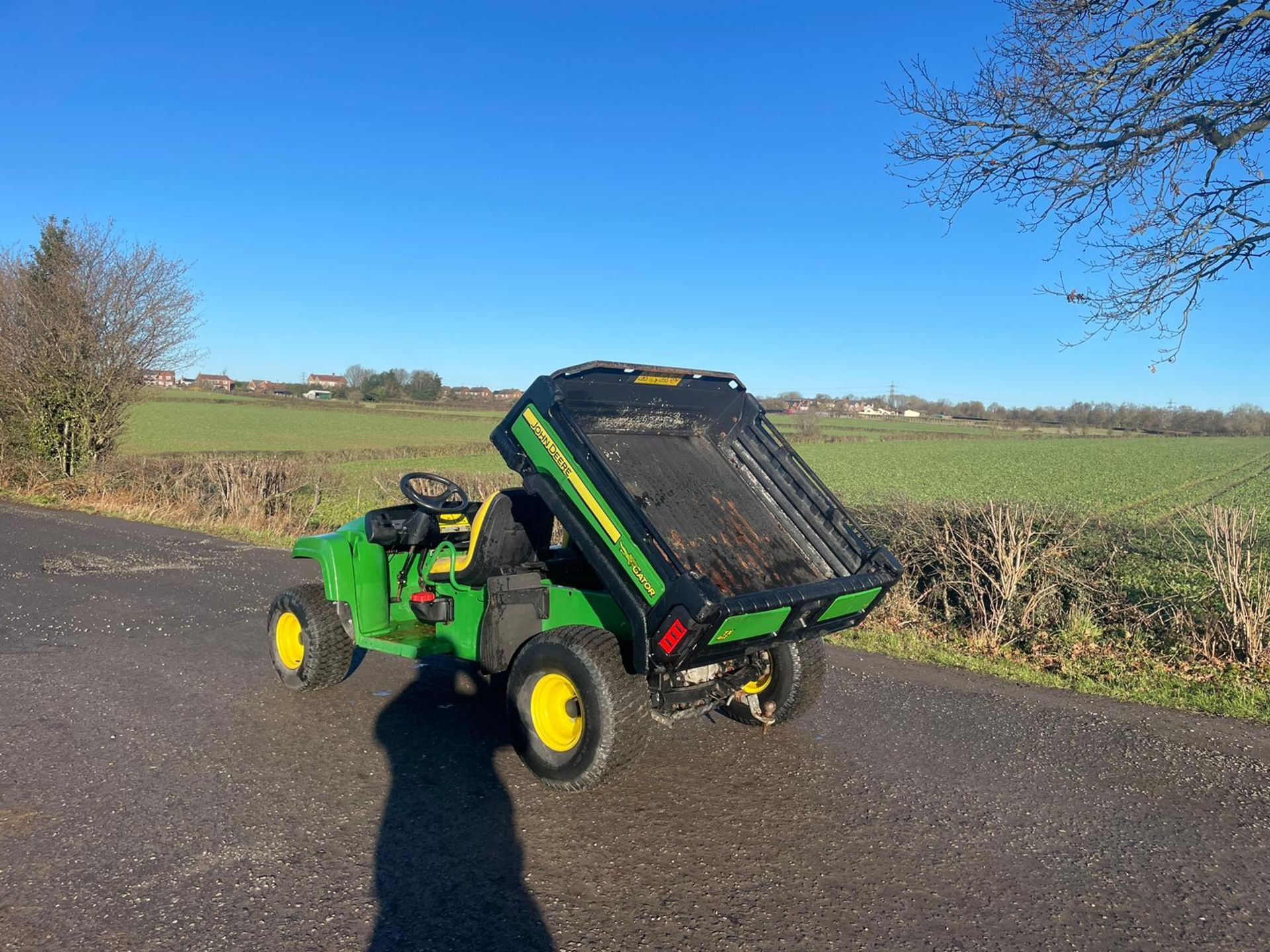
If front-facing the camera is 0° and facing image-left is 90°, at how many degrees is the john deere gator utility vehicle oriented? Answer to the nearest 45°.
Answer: approximately 135°

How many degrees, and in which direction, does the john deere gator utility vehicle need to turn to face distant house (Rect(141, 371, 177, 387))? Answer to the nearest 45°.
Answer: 0° — it already faces it
